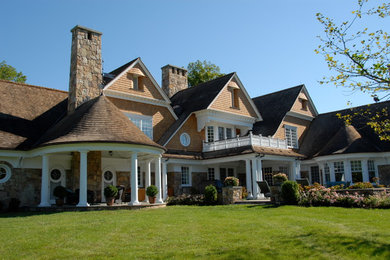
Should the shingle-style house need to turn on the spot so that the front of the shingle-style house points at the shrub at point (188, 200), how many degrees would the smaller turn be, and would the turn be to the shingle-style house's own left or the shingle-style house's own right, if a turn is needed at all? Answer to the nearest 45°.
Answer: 0° — it already faces it

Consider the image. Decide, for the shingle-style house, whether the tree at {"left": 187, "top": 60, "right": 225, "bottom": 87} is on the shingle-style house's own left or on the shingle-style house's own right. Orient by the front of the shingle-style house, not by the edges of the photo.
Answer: on the shingle-style house's own left

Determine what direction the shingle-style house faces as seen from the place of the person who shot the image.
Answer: facing the viewer and to the right of the viewer

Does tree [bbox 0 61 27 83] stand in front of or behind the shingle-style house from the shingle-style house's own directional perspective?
behind

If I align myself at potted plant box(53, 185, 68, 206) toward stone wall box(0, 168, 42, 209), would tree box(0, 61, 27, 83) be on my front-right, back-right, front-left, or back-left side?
front-right

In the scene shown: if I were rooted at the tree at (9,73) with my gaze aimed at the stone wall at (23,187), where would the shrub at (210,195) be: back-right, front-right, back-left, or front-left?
front-left

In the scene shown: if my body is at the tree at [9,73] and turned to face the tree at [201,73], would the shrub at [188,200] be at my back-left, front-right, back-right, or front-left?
front-right

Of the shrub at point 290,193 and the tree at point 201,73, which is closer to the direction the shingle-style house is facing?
the shrub

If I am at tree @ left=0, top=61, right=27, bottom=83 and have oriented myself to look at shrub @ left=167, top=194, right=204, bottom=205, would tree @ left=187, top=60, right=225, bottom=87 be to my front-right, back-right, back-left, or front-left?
front-left

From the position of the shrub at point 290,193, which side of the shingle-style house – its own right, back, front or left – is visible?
front
